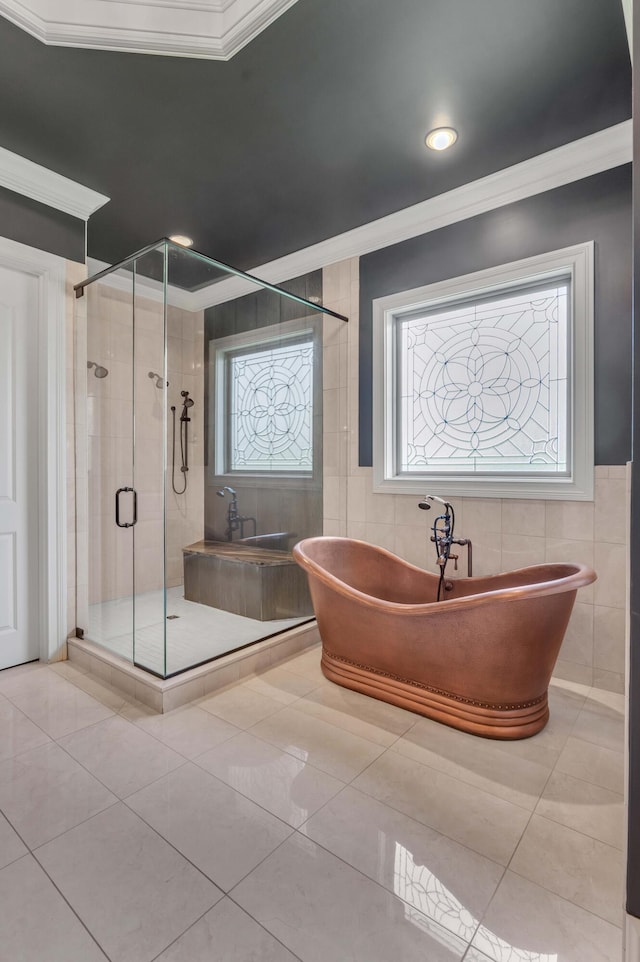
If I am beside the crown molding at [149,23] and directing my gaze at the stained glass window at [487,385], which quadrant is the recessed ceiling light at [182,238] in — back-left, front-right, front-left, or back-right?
front-left

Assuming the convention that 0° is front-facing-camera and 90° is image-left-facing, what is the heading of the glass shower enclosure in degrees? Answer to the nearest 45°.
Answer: approximately 45°

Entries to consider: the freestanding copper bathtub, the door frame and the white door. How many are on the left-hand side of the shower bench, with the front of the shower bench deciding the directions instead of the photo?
1

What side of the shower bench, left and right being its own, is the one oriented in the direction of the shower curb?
front

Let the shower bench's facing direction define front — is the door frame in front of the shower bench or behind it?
in front

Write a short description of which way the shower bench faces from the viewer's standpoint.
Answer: facing the viewer and to the left of the viewer

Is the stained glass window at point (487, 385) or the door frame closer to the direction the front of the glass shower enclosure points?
the door frame
